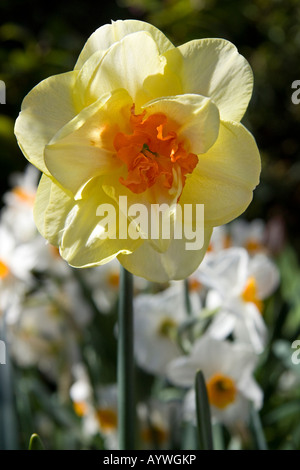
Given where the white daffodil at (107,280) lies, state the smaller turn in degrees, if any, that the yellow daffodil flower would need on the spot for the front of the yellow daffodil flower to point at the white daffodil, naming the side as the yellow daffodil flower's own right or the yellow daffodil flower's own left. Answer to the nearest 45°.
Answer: approximately 180°

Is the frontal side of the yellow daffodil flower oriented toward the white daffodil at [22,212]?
no

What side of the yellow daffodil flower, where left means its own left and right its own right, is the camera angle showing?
front
